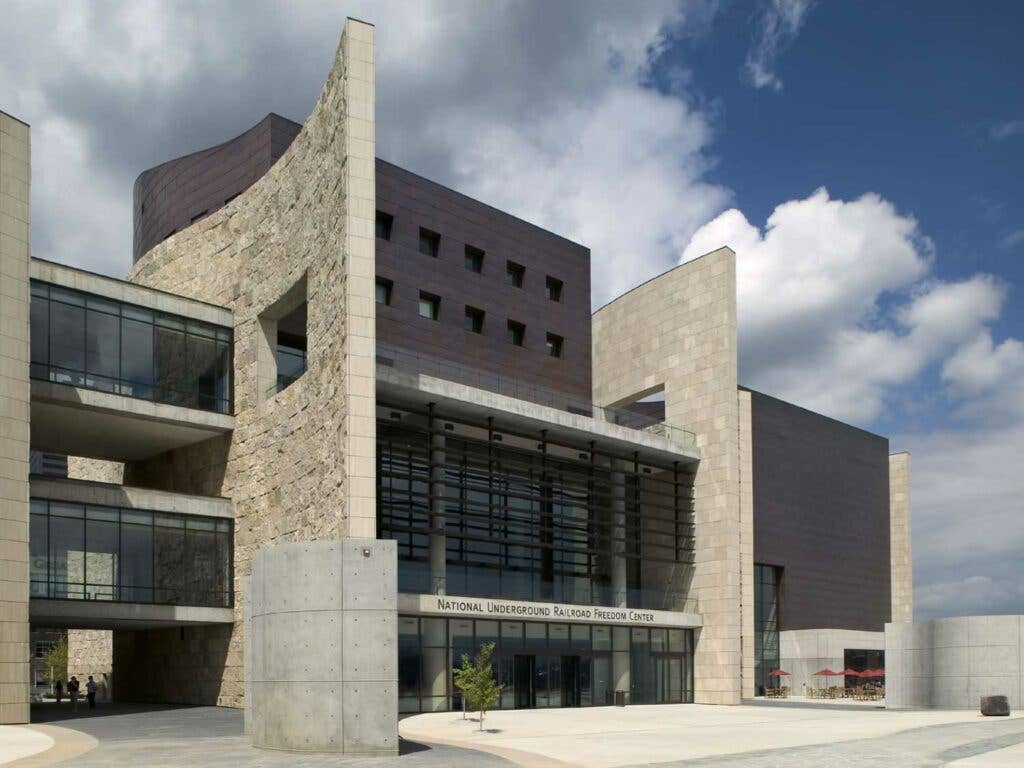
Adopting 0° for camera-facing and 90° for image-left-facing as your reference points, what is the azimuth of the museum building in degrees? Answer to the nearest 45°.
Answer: approximately 315°

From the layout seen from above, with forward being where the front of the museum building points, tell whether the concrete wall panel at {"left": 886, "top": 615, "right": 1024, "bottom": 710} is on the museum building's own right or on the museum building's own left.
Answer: on the museum building's own left
